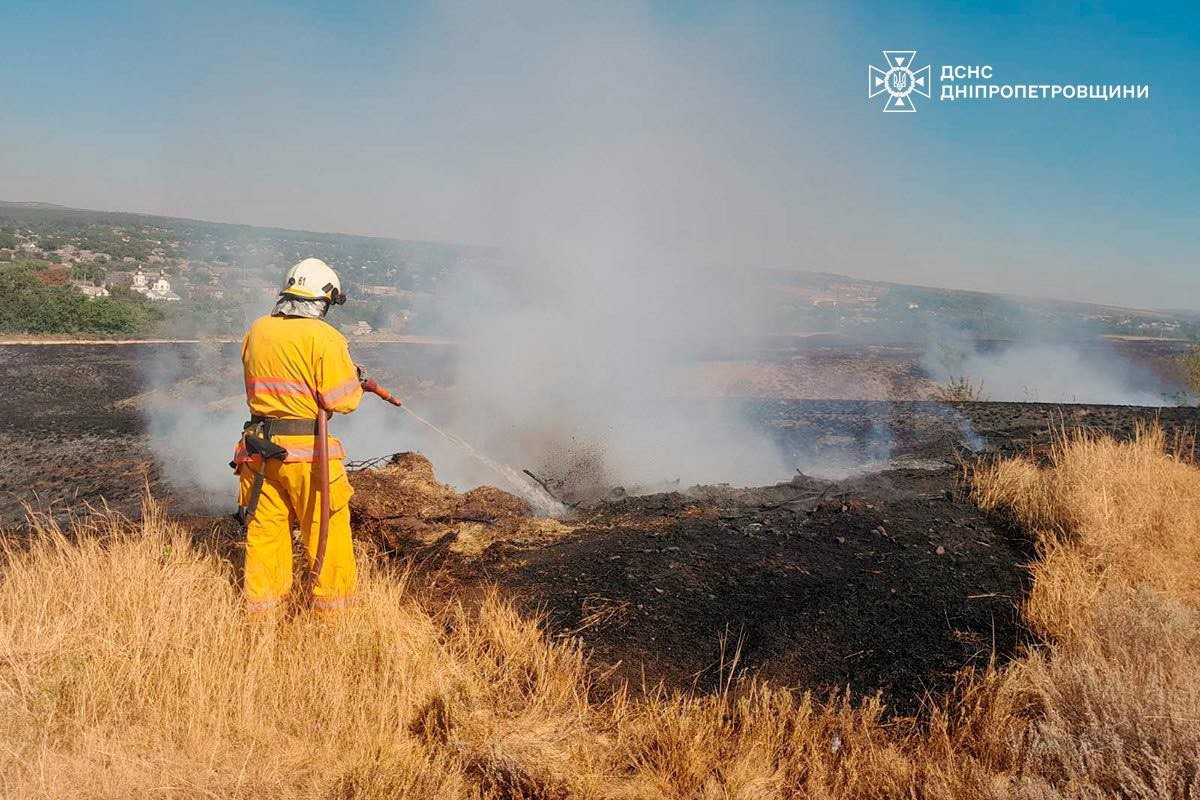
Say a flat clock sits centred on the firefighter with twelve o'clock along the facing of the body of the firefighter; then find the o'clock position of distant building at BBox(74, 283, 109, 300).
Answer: The distant building is roughly at 10 o'clock from the firefighter.

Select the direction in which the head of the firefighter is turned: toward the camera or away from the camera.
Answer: away from the camera

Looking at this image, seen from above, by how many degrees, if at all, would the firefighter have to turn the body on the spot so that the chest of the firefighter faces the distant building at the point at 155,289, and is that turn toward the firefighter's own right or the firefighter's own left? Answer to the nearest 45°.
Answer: approximately 45° to the firefighter's own left

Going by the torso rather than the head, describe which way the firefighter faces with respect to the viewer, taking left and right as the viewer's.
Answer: facing away from the viewer and to the right of the viewer
